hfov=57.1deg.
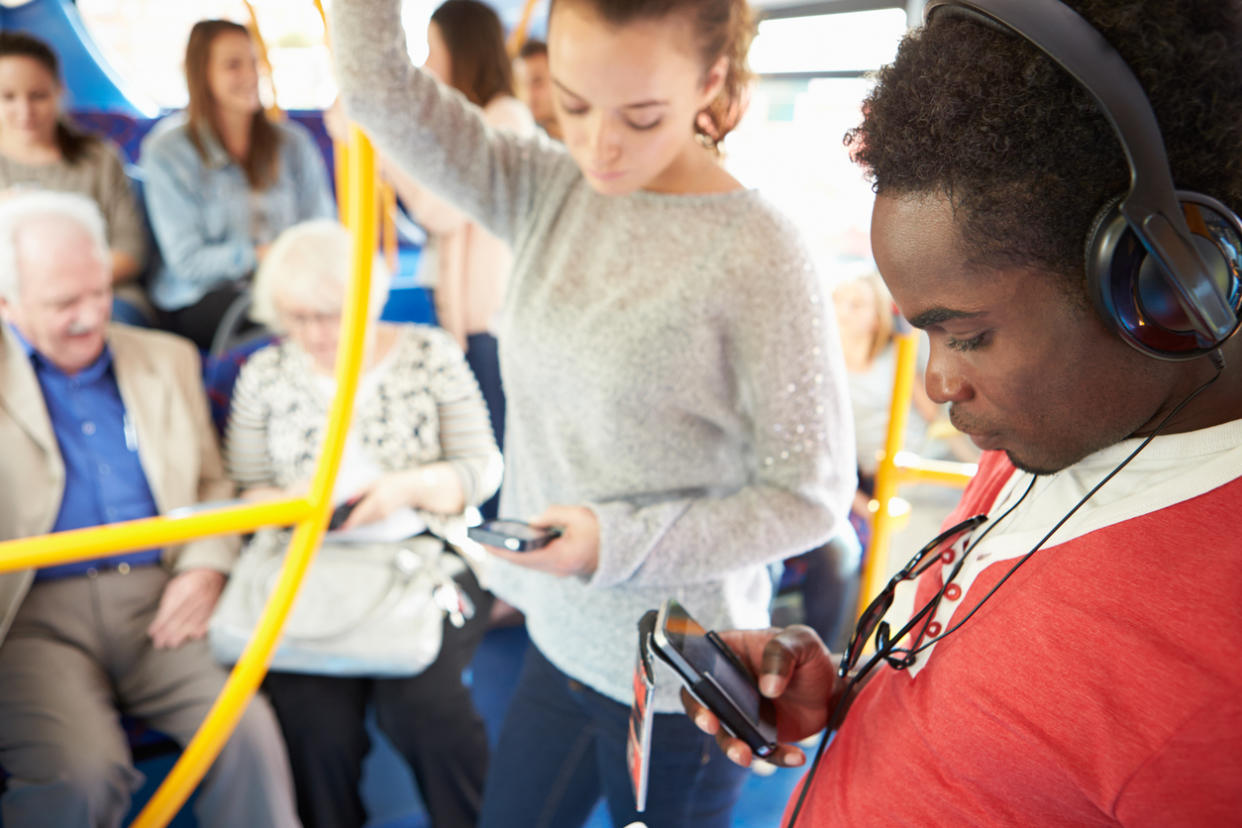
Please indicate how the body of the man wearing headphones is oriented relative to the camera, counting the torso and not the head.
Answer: to the viewer's left

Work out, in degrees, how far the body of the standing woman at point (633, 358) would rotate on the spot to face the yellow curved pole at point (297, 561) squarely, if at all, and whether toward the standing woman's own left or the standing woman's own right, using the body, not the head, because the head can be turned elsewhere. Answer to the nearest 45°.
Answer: approximately 90° to the standing woman's own right

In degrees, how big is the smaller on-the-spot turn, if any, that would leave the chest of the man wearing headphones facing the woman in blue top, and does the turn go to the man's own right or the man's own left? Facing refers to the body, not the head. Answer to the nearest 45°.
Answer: approximately 45° to the man's own right

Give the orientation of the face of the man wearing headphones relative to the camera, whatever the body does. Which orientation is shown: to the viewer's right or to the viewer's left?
to the viewer's left

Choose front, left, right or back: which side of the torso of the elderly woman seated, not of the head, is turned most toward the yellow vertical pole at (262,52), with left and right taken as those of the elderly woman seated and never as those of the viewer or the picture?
back
